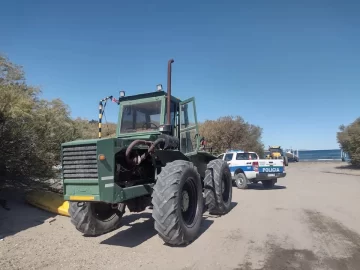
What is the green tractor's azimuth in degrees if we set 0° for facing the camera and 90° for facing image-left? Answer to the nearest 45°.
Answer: approximately 45°

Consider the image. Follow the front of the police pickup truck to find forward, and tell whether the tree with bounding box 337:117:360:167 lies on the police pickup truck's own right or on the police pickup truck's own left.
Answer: on the police pickup truck's own right

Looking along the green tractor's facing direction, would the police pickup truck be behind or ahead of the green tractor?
behind

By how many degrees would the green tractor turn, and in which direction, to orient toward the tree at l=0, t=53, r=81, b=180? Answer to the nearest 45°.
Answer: approximately 90° to its right

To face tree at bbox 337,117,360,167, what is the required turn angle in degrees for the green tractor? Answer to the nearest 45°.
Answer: approximately 180°

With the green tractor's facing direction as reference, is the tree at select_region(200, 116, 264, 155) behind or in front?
behind
